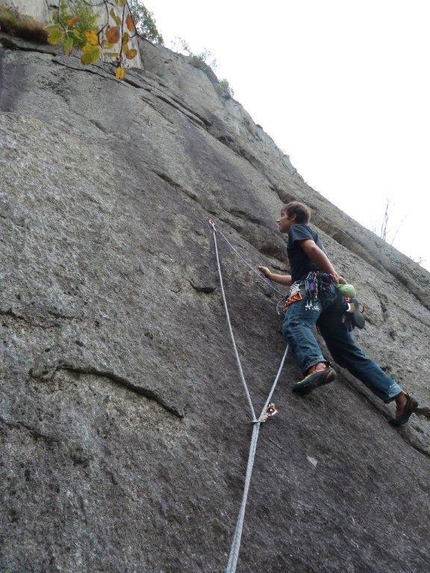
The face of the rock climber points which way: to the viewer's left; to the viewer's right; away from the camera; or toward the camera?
to the viewer's left

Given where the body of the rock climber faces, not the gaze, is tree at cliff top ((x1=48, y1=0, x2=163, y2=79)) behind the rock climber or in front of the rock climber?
in front

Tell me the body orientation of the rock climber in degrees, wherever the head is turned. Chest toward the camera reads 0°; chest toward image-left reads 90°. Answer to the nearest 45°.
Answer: approximately 90°
